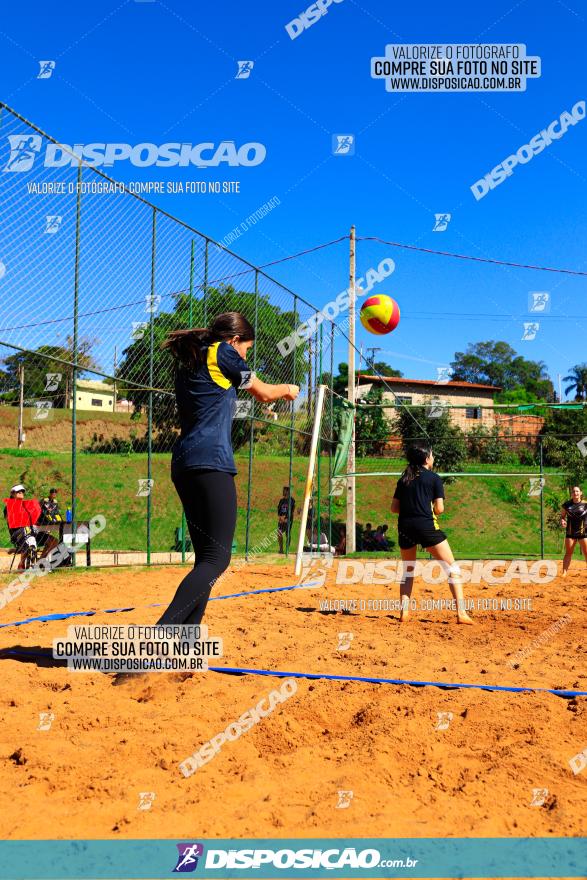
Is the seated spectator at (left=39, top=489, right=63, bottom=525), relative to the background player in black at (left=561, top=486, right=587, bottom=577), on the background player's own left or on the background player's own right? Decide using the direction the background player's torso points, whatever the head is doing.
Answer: on the background player's own right

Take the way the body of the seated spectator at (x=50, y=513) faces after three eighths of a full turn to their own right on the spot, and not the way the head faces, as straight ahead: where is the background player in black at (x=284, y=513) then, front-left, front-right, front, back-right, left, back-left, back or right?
back

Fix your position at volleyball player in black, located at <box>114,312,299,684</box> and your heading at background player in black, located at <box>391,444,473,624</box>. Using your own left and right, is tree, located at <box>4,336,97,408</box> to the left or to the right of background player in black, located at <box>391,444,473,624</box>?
left

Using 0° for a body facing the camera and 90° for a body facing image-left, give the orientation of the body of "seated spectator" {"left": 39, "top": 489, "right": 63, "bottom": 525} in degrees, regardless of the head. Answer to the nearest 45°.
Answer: approximately 315°

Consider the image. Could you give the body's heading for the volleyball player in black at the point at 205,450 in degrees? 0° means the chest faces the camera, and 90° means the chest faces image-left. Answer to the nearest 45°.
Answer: approximately 225°

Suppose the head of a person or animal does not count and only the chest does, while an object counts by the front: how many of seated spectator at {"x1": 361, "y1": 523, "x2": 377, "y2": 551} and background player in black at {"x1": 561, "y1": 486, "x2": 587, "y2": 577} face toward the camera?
2

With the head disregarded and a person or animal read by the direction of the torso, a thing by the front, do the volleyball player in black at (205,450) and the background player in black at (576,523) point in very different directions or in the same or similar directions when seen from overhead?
very different directions

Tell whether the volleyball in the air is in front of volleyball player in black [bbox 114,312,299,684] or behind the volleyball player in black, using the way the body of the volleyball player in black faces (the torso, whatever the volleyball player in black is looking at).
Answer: in front

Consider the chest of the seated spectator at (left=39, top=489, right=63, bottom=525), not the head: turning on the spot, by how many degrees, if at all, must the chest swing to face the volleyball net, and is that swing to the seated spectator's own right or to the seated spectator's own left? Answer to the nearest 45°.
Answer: approximately 90° to the seated spectator's own left

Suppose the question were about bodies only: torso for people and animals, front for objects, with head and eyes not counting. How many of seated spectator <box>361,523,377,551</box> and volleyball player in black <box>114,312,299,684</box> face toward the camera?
1

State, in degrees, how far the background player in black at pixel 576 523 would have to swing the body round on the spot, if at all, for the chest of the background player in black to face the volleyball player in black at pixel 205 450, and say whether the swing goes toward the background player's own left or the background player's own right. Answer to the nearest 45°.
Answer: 0° — they already face them

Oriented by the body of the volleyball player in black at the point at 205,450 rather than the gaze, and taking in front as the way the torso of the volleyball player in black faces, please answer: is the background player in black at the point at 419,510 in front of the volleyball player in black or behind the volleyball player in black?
in front
